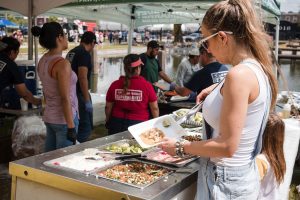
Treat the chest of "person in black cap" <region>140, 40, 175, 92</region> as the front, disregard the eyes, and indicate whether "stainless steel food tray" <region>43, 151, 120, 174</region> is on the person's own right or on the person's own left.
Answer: on the person's own right

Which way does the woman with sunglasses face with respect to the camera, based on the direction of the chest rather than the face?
to the viewer's left

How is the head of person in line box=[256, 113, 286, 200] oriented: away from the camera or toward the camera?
away from the camera

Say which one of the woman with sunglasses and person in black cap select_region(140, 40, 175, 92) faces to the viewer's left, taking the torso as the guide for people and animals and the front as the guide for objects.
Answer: the woman with sunglasses

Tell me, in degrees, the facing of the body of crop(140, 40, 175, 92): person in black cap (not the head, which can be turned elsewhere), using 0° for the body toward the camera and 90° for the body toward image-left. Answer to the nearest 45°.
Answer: approximately 315°

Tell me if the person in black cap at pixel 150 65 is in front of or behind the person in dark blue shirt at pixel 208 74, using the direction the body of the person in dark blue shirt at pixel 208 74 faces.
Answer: in front

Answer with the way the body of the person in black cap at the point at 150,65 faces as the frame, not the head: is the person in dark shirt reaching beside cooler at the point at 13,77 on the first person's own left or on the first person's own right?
on the first person's own right

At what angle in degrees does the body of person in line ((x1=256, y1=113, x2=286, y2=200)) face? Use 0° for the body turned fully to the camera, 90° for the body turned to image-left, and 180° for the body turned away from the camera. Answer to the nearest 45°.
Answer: approximately 135°

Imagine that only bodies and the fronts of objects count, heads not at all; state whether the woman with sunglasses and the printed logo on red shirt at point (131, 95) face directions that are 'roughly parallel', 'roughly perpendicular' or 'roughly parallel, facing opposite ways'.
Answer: roughly perpendicular

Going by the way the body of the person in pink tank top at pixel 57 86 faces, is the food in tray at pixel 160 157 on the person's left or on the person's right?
on the person's right
